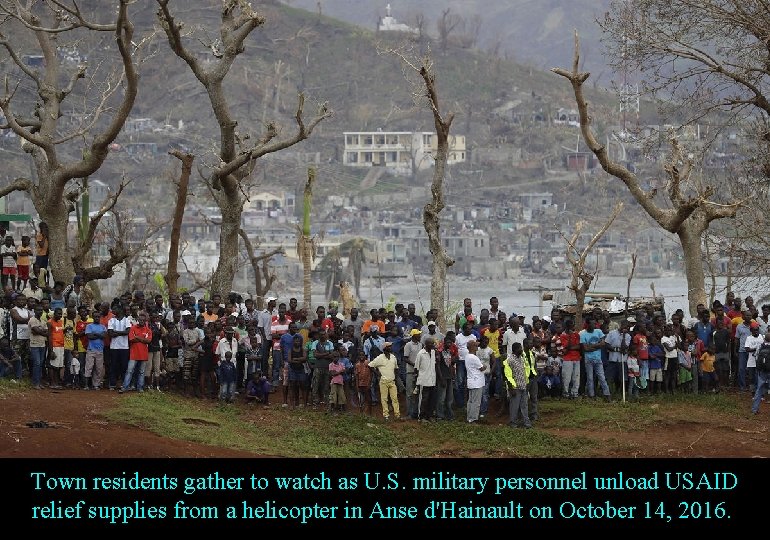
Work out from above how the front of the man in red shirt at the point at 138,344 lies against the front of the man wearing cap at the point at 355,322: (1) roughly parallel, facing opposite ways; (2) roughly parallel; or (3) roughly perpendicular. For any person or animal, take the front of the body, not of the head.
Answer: roughly parallel

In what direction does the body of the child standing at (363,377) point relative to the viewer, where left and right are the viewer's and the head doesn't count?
facing the viewer

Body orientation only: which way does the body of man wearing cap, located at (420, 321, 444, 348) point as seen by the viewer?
toward the camera

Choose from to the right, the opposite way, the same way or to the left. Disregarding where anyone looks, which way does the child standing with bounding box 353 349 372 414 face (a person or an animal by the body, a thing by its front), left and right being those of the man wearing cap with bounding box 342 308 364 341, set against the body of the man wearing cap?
the same way

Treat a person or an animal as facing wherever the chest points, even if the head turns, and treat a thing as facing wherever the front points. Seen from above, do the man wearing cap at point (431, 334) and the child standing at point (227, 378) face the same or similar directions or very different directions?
same or similar directions

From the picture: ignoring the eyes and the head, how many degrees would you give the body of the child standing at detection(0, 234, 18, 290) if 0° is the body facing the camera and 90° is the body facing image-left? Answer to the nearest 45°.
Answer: approximately 0°

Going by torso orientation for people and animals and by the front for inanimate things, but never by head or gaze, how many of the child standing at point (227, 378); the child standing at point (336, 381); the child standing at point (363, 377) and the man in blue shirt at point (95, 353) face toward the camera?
4

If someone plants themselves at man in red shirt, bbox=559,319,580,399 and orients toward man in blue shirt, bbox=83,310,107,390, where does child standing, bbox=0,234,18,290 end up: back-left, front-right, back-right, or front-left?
front-right

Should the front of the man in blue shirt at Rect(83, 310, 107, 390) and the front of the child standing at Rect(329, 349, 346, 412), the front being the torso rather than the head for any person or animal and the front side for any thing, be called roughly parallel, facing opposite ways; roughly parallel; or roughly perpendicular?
roughly parallel

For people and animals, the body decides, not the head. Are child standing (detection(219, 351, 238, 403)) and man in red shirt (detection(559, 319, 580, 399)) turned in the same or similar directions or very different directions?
same or similar directions

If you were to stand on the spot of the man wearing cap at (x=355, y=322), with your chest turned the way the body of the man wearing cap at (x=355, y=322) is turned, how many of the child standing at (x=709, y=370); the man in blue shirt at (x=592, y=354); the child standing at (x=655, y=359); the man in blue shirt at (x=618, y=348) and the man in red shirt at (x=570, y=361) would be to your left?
5

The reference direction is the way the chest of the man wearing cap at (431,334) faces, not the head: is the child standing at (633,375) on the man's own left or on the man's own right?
on the man's own left

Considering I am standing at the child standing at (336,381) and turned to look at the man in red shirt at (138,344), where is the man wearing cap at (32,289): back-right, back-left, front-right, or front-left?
front-right

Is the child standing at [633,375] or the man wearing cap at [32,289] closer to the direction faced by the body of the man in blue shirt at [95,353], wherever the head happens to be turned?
the child standing

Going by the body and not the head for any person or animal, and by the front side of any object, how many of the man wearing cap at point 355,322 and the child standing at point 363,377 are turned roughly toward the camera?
2

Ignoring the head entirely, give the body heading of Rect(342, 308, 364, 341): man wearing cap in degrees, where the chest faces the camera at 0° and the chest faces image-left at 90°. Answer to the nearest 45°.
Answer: approximately 0°

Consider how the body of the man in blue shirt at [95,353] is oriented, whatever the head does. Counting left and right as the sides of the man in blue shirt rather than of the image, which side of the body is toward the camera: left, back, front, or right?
front

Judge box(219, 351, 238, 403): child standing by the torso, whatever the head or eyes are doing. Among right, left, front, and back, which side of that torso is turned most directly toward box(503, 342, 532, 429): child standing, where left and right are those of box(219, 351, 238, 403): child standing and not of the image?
left
